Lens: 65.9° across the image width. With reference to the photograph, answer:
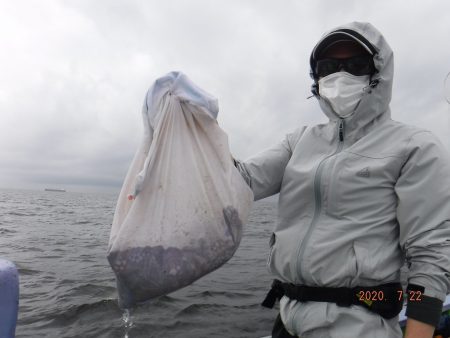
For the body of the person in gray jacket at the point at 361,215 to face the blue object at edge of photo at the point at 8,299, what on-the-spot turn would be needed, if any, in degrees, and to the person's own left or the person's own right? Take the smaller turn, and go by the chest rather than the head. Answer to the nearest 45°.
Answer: approximately 45° to the person's own right

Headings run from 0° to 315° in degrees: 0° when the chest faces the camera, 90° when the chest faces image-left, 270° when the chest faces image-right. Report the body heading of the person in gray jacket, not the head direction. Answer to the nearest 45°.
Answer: approximately 45°
